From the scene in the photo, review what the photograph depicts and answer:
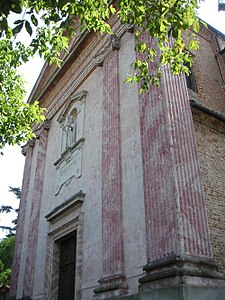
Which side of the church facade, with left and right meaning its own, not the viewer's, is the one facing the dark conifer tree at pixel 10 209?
right

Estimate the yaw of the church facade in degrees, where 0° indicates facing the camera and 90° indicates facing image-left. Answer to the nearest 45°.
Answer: approximately 45°
